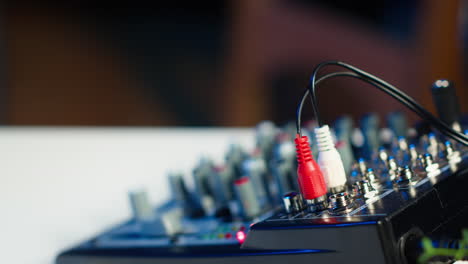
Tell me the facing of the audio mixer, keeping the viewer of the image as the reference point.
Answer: facing to the left of the viewer
